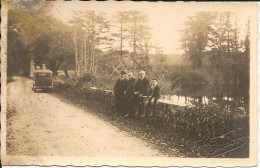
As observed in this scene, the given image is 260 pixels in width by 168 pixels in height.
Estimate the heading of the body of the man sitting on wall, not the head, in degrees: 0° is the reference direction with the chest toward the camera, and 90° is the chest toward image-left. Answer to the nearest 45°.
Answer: approximately 45°
